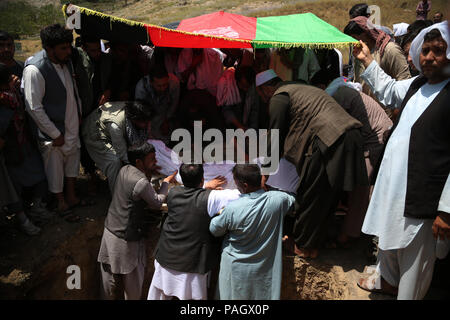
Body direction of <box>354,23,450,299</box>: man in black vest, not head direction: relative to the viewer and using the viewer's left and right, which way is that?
facing the viewer and to the left of the viewer

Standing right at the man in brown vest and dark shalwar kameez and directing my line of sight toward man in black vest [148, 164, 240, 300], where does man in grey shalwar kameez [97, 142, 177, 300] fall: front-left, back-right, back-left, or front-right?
front-right

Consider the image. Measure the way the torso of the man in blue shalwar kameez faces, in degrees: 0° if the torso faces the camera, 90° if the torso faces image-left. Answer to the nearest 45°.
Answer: approximately 180°

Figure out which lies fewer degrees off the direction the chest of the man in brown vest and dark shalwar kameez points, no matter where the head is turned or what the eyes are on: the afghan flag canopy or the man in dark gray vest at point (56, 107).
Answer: the man in dark gray vest

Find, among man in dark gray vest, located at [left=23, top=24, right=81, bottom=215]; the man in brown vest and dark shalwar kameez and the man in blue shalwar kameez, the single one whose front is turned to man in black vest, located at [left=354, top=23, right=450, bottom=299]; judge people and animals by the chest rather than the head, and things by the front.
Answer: man in dark gray vest, located at [left=23, top=24, right=81, bottom=215]

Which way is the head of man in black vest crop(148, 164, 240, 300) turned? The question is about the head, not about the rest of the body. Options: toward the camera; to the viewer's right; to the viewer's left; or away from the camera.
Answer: away from the camera

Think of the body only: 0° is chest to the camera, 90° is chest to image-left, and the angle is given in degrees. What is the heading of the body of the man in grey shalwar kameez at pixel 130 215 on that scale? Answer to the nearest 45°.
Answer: approximately 225°

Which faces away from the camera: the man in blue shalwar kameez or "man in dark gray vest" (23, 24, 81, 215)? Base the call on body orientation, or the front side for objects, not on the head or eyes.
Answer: the man in blue shalwar kameez

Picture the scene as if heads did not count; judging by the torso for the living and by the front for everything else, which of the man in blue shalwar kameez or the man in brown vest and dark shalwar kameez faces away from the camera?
the man in blue shalwar kameez

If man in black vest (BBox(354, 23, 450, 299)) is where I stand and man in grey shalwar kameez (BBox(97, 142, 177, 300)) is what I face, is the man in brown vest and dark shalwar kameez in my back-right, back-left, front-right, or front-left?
front-right
